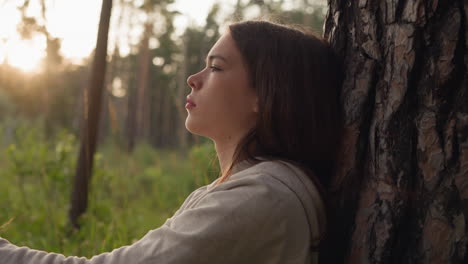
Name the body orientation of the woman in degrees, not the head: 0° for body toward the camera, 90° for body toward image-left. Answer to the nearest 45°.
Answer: approximately 90°

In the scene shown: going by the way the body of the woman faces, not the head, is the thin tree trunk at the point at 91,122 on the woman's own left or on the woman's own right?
on the woman's own right
